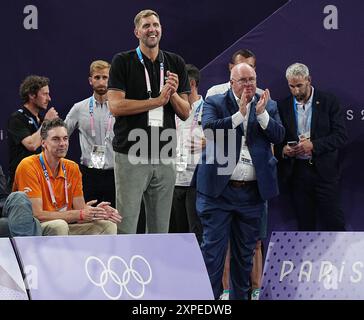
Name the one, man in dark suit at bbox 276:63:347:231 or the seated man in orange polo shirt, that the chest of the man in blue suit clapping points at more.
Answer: the seated man in orange polo shirt

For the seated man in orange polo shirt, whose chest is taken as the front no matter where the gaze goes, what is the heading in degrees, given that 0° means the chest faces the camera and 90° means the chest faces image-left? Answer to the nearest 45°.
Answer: approximately 315°

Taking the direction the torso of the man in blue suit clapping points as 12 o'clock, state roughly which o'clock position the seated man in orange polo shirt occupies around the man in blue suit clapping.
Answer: The seated man in orange polo shirt is roughly at 3 o'clock from the man in blue suit clapping.

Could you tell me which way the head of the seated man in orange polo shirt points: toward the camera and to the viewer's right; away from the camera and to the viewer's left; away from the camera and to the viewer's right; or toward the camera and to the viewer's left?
toward the camera and to the viewer's right

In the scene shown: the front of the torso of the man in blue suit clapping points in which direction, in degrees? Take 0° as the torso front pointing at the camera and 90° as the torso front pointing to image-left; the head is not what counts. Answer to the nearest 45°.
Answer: approximately 0°

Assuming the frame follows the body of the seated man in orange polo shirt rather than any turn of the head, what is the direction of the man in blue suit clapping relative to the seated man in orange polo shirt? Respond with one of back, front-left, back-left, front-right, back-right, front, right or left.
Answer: front-left

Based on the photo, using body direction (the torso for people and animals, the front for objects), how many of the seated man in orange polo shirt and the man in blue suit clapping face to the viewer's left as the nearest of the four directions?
0

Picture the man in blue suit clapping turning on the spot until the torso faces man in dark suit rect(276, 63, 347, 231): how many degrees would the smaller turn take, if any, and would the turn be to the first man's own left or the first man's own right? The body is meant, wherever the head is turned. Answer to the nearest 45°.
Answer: approximately 135° to the first man's own left
